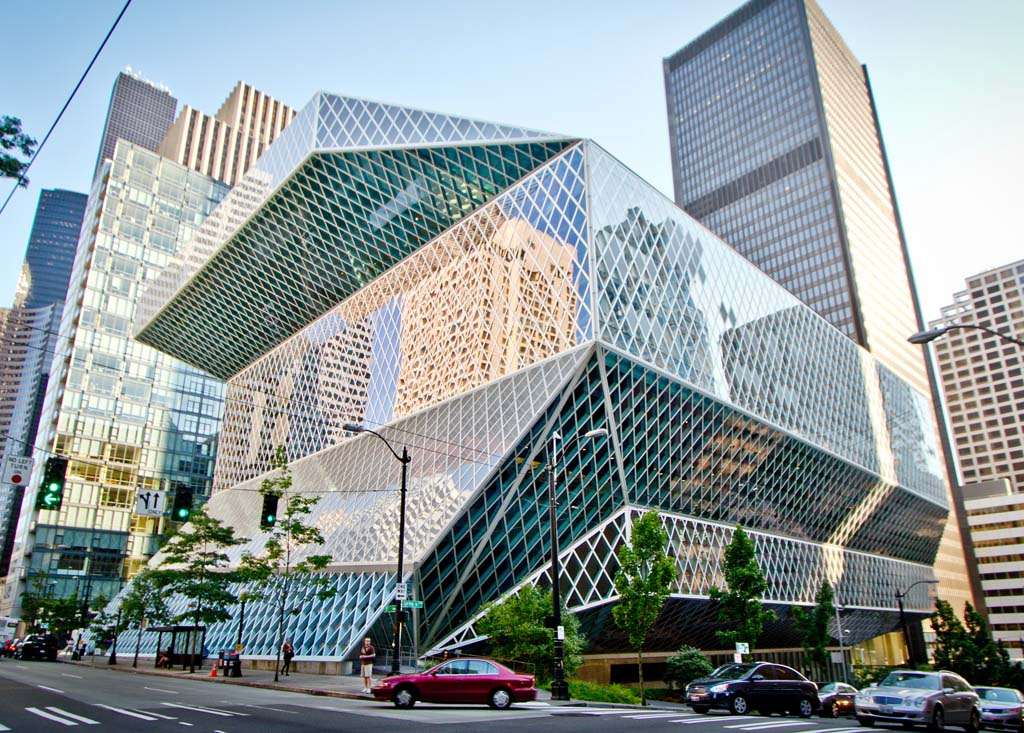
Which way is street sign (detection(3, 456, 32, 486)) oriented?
toward the camera

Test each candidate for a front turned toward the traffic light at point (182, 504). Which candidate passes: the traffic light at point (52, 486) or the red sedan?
the red sedan

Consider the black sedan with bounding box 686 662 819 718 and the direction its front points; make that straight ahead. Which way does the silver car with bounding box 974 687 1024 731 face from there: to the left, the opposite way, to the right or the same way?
the same way

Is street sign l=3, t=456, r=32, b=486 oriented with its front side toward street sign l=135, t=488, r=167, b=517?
no

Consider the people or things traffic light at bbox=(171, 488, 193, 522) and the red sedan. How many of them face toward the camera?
1

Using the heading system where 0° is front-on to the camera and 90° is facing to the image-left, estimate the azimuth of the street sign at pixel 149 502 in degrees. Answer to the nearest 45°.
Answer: approximately 0°

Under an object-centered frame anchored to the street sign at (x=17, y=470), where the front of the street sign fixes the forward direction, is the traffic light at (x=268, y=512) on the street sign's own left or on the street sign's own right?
on the street sign's own left

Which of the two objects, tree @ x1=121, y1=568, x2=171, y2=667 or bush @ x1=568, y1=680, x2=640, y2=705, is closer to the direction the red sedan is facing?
the tree

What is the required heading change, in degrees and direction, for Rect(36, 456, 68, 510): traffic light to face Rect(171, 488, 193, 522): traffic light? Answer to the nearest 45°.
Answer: approximately 90° to its left

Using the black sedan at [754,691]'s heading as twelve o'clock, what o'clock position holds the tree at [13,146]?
The tree is roughly at 12 o'clock from the black sedan.

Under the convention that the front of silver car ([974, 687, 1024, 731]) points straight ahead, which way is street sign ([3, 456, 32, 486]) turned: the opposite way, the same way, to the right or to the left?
to the left

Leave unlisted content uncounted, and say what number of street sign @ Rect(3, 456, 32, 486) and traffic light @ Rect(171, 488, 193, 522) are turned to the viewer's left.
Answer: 0

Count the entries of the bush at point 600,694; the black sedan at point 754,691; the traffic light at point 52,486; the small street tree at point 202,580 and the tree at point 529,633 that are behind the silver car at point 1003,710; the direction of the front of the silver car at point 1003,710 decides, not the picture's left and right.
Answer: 0

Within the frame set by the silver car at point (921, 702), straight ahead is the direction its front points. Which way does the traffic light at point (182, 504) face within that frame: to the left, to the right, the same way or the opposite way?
to the left

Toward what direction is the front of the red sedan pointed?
to the viewer's left

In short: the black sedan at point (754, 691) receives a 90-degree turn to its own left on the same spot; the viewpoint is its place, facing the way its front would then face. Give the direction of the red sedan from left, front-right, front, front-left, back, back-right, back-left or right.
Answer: right

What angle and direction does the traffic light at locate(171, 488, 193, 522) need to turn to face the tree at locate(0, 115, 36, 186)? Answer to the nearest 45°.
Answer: approximately 45° to its right

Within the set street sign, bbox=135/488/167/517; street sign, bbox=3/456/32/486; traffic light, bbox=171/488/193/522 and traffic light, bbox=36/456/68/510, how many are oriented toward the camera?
4

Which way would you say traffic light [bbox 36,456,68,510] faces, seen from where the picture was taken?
facing the viewer

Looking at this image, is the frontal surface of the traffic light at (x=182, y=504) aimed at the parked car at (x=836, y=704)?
no
